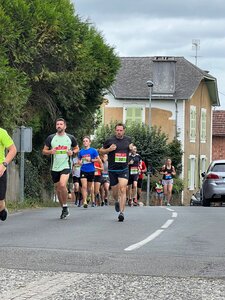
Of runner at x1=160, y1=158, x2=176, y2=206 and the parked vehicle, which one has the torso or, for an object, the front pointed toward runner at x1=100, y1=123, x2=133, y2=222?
runner at x1=160, y1=158, x2=176, y2=206

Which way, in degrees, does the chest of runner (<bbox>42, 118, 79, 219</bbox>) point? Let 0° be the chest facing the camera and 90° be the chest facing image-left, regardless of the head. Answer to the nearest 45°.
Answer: approximately 0°

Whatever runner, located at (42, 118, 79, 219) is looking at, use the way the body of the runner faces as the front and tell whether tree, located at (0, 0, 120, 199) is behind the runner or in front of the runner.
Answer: behind

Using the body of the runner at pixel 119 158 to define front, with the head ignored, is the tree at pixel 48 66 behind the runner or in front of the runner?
behind
